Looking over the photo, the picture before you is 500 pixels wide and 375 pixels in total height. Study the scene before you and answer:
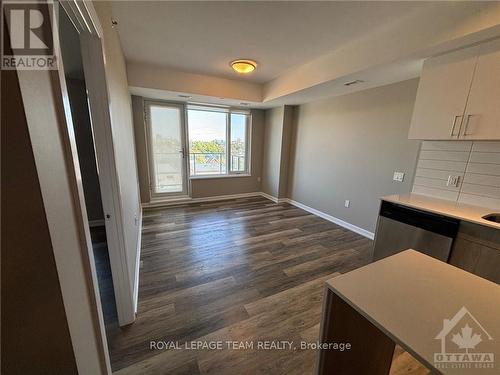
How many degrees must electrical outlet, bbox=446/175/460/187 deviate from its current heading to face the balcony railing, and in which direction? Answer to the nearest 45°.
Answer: approximately 45° to its right

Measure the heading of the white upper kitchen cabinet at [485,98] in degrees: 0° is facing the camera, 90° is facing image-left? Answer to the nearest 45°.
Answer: approximately 45°

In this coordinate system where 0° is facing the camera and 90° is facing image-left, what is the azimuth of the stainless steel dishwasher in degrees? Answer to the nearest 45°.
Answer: approximately 45°

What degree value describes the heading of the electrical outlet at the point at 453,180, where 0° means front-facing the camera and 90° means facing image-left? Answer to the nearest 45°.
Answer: approximately 45°

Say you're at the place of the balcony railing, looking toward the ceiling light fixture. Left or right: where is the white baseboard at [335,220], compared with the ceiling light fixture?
left

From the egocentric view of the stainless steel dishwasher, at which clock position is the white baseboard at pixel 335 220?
The white baseboard is roughly at 3 o'clock from the stainless steel dishwasher.

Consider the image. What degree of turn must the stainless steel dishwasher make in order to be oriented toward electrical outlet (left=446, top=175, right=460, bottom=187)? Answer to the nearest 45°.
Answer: approximately 135° to its right

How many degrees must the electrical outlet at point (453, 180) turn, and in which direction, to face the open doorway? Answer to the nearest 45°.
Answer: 0° — it already faces it

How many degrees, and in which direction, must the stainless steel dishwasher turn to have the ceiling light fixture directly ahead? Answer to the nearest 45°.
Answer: approximately 45° to its right
